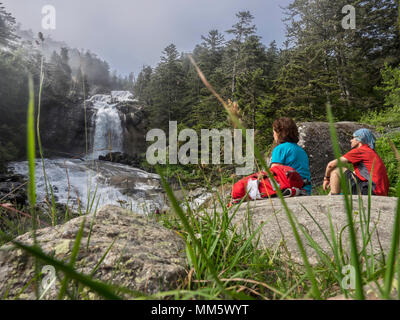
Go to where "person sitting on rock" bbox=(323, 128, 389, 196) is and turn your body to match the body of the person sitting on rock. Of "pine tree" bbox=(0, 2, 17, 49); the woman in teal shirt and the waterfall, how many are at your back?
0

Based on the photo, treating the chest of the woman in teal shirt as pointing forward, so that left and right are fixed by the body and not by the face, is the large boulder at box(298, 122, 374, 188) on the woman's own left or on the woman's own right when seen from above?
on the woman's own right

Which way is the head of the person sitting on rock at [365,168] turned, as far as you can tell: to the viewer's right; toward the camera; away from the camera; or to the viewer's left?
to the viewer's left

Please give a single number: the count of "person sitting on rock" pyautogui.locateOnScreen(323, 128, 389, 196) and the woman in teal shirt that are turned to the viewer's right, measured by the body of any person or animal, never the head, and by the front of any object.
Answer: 0

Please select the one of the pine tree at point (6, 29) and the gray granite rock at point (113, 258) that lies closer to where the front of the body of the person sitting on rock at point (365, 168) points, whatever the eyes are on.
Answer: the pine tree

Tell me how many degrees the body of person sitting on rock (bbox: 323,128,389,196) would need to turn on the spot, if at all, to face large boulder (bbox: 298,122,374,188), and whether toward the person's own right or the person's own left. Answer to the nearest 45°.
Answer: approximately 90° to the person's own right

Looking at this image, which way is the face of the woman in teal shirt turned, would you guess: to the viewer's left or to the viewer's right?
to the viewer's left

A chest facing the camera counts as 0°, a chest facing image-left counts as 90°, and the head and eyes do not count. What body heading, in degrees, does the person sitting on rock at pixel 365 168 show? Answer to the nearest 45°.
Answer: approximately 90°

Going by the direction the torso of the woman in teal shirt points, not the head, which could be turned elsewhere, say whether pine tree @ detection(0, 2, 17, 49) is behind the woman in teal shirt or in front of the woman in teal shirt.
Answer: in front

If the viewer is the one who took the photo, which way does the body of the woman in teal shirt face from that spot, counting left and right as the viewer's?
facing away from the viewer and to the left of the viewer

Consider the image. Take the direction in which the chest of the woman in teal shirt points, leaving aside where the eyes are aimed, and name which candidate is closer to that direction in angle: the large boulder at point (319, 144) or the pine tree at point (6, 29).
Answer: the pine tree
